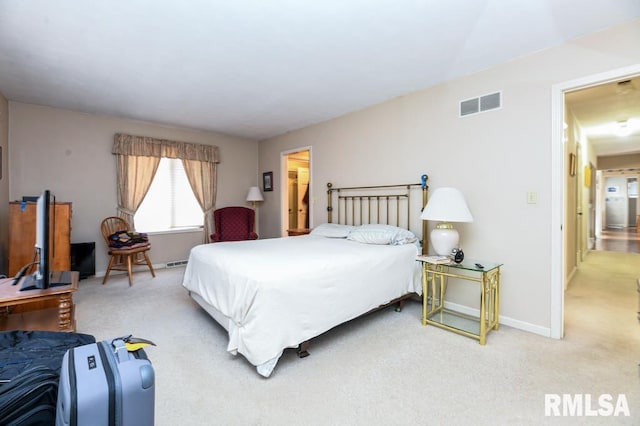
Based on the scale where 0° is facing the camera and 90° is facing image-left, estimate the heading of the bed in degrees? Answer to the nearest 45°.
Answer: approximately 45°

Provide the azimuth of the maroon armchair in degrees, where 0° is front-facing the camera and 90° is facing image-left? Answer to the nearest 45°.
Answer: approximately 0°

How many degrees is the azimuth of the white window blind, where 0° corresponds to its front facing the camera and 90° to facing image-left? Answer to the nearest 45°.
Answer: approximately 0°

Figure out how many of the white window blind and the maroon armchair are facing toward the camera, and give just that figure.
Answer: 2

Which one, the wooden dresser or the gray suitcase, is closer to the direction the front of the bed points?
the gray suitcase
